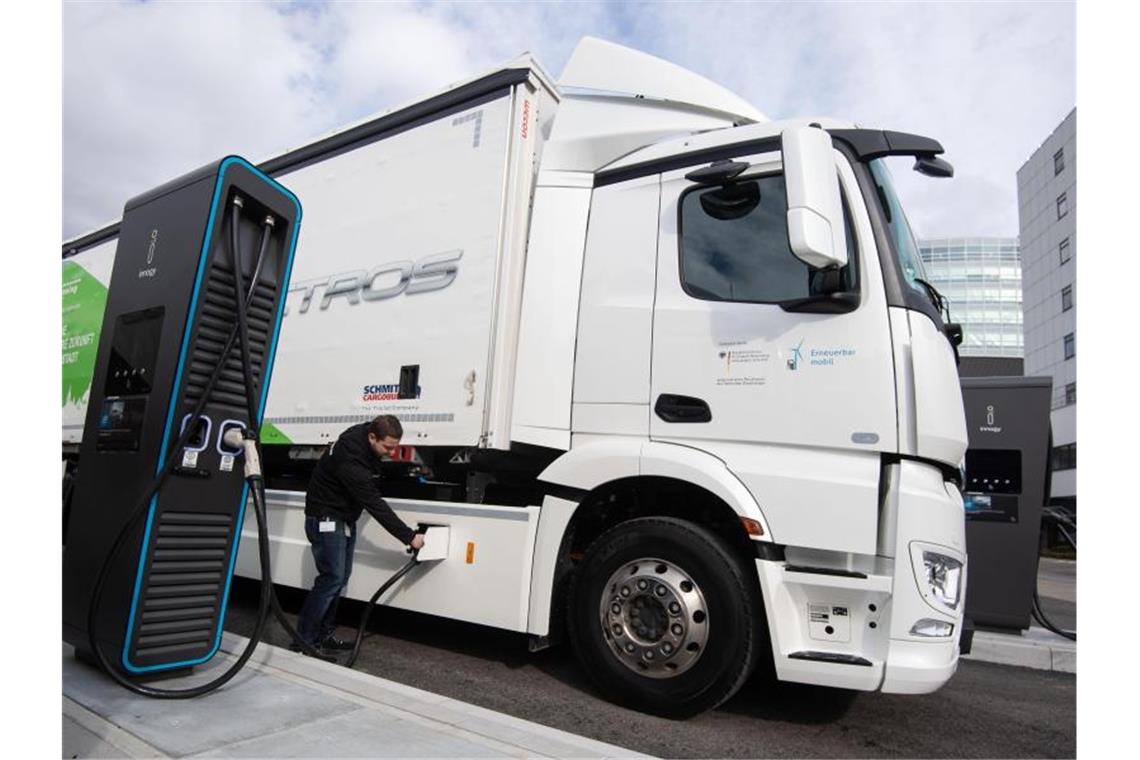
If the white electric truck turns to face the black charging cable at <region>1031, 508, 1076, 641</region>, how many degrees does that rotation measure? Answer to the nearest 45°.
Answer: approximately 90° to its left

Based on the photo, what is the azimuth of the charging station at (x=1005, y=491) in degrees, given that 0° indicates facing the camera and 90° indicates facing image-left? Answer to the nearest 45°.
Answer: approximately 0°

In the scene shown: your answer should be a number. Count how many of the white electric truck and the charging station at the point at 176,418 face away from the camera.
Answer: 0

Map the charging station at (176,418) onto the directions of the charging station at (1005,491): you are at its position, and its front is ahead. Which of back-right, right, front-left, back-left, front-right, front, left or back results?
front-right

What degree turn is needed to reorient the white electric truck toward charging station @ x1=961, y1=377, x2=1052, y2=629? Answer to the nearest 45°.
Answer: approximately 90° to its left

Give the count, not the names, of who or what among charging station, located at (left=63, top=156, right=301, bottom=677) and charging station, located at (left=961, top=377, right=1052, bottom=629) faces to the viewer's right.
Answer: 0

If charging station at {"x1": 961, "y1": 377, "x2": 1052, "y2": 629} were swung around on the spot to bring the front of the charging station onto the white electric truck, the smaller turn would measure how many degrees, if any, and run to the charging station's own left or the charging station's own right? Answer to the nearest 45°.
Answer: approximately 45° to the charging station's own right

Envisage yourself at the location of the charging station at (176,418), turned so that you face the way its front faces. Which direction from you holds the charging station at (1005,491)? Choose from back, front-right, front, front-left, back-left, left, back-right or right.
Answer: back-left

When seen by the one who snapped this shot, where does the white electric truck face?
facing the viewer and to the right of the viewer

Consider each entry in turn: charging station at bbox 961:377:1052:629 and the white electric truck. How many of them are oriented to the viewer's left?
0
